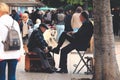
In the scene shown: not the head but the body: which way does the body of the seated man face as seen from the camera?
to the viewer's left

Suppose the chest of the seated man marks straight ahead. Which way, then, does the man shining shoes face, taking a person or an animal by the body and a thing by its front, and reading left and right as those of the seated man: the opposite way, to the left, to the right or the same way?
the opposite way

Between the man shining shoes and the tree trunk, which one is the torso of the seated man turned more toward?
the man shining shoes

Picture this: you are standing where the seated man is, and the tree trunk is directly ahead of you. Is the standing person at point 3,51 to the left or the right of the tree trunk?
right

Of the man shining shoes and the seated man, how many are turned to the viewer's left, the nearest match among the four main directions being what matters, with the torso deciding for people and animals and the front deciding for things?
1

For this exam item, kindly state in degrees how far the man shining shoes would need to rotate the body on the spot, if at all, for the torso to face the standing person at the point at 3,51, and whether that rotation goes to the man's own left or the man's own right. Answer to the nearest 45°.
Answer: approximately 90° to the man's own right

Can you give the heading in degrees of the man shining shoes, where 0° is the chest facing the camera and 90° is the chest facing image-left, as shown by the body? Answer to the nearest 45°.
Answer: approximately 270°

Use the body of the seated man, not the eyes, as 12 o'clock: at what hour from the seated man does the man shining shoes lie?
The man shining shoes is roughly at 12 o'clock from the seated man.
